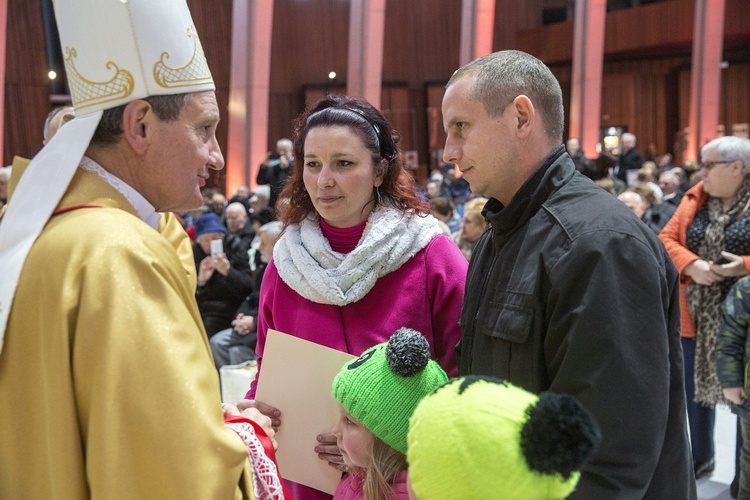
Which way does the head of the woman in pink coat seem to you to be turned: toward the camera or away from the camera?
toward the camera

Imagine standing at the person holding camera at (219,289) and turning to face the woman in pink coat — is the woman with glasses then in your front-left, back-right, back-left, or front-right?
front-left

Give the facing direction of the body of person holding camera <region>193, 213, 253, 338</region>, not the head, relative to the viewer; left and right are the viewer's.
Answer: facing the viewer

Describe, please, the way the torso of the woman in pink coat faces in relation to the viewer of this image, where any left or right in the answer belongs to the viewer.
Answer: facing the viewer and to the left of the viewer

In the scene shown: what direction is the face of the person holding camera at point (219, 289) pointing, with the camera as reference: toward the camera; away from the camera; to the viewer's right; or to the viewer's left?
toward the camera

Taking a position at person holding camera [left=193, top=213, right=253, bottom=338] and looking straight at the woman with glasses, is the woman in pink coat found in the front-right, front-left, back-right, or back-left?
front-right

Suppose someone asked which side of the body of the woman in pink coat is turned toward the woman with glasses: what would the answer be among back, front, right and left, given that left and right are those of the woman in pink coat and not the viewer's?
back

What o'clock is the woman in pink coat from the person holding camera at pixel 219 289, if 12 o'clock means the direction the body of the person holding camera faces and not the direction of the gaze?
The woman in pink coat is roughly at 12 o'clock from the person holding camera.

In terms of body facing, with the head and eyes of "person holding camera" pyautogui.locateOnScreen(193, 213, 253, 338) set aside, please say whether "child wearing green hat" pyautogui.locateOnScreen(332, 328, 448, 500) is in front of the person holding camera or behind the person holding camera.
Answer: in front

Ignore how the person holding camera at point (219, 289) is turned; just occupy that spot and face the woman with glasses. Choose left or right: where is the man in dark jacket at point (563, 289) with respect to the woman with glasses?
right
